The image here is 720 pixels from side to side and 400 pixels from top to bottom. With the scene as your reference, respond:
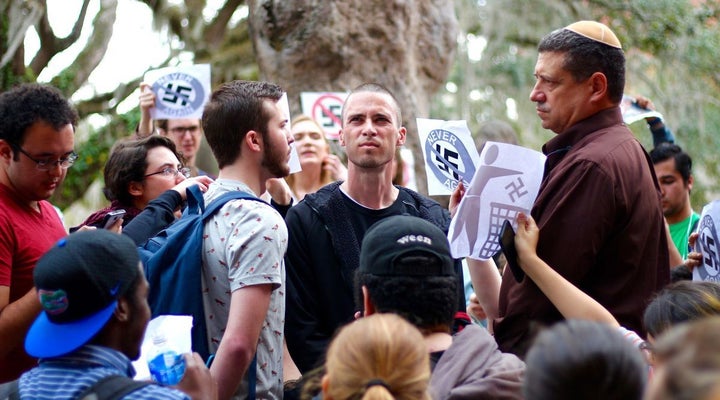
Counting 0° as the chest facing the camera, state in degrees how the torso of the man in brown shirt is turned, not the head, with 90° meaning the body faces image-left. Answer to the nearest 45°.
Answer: approximately 90°

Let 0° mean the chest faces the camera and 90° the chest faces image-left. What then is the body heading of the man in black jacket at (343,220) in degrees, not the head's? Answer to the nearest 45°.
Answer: approximately 0°

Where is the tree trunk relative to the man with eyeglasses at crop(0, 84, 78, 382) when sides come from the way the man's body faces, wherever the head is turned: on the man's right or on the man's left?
on the man's left

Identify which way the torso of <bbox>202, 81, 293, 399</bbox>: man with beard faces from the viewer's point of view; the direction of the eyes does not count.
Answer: to the viewer's right

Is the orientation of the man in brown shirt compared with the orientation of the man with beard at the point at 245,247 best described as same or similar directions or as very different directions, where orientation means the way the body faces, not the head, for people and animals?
very different directions

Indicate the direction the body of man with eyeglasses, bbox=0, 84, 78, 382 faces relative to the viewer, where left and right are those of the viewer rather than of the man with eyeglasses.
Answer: facing the viewer and to the right of the viewer

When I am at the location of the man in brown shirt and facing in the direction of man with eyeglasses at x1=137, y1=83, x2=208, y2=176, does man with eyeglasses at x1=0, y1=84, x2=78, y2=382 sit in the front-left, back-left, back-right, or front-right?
front-left

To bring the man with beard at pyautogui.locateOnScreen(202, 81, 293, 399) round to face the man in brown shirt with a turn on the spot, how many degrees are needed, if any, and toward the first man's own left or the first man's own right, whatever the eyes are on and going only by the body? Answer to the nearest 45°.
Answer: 0° — they already face them

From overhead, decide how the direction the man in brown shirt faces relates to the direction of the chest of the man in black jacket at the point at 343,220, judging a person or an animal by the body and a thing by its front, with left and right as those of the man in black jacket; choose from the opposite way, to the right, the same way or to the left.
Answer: to the right

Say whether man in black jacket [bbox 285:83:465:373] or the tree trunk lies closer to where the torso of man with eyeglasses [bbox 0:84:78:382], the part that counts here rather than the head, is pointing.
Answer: the man in black jacket

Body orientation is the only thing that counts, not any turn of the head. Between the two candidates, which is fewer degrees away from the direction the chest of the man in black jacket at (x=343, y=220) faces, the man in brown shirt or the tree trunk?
the man in brown shirt

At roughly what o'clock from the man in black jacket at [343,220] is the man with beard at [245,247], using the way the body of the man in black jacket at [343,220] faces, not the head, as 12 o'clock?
the man with beard at [245,247] is roughly at 1 o'clock from the man in black jacket at [343,220].

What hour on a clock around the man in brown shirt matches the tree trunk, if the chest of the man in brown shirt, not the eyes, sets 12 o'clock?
The tree trunk is roughly at 2 o'clock from the man in brown shirt.

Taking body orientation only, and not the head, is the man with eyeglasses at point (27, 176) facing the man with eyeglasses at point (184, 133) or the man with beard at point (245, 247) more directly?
the man with beard

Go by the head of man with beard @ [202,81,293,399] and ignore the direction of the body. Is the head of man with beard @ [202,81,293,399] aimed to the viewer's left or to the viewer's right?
to the viewer's right
